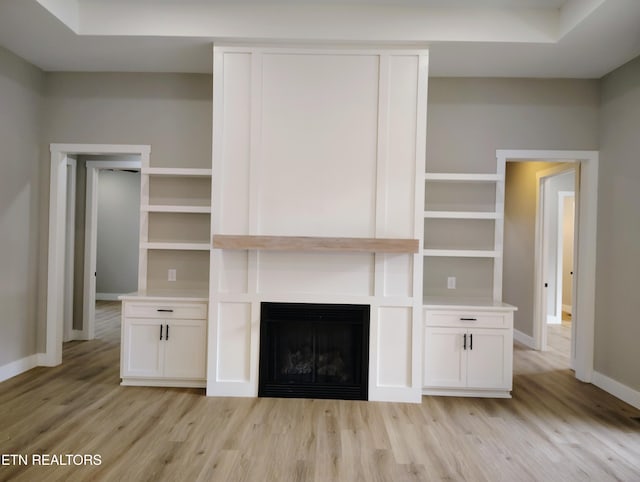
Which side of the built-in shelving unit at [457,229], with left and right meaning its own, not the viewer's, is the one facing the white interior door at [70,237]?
right

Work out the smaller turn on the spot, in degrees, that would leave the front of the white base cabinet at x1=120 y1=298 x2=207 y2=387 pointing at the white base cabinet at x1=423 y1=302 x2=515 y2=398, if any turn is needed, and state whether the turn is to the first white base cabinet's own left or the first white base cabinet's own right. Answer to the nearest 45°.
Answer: approximately 90° to the first white base cabinet's own left

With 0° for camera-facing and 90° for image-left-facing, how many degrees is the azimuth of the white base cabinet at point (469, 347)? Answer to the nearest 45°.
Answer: approximately 0°

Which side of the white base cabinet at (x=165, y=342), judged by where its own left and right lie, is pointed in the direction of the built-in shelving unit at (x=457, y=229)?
left

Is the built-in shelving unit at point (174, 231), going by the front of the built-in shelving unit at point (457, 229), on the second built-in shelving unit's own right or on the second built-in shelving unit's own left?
on the second built-in shelving unit's own right

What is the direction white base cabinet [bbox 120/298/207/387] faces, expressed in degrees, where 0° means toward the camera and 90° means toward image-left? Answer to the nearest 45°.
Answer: approximately 0°
